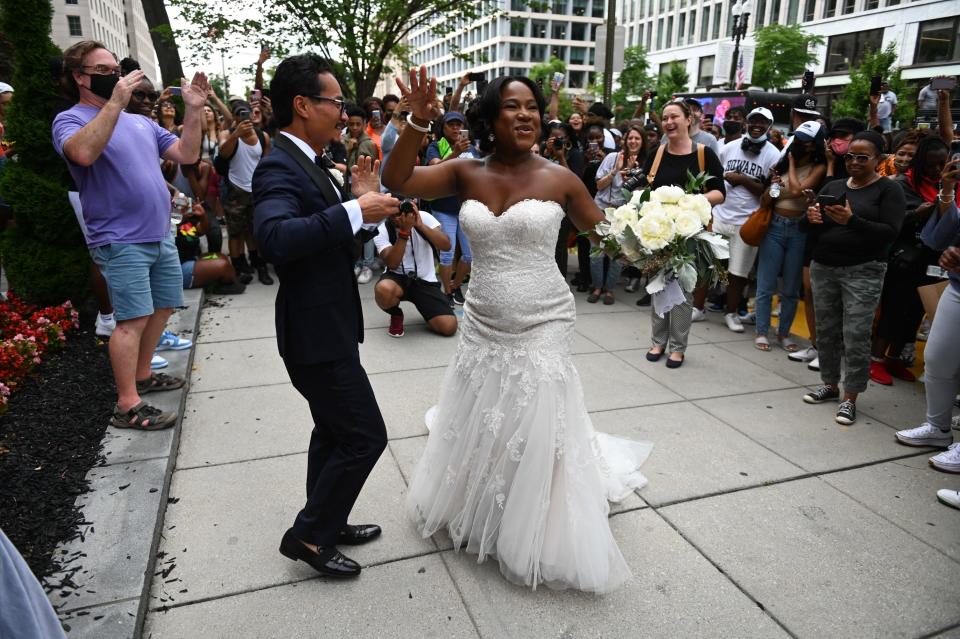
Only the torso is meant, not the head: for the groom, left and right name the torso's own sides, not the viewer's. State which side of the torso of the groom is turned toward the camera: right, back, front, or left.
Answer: right

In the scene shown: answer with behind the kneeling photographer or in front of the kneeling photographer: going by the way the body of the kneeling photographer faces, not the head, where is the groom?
in front

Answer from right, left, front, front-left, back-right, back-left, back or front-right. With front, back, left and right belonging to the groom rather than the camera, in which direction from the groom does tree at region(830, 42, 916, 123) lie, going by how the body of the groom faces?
front-left

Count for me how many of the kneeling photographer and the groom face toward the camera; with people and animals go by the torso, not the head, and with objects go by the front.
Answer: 1

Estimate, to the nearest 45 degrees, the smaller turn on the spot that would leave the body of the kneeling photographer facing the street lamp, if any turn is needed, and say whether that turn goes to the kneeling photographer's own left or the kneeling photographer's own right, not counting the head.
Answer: approximately 135° to the kneeling photographer's own left

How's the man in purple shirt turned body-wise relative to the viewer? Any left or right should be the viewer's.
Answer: facing the viewer and to the right of the viewer

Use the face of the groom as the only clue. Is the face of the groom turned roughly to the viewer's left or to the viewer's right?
to the viewer's right

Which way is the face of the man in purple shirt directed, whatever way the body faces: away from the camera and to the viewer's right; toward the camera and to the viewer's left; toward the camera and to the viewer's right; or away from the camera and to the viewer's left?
toward the camera and to the viewer's right

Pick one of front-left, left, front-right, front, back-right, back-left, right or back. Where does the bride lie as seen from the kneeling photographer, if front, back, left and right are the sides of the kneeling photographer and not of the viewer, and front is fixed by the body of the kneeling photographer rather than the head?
front

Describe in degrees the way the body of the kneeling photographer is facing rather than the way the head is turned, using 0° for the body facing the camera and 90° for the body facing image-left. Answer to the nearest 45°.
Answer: approximately 0°

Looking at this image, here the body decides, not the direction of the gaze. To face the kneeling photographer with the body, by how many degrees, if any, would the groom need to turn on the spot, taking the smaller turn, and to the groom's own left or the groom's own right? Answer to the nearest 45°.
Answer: approximately 90° to the groom's own left

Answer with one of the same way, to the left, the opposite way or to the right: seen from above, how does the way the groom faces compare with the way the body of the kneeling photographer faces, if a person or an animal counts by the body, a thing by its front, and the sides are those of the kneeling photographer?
to the left

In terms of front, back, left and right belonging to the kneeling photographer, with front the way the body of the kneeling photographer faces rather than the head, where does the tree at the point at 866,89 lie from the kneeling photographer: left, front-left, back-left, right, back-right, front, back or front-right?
back-left
